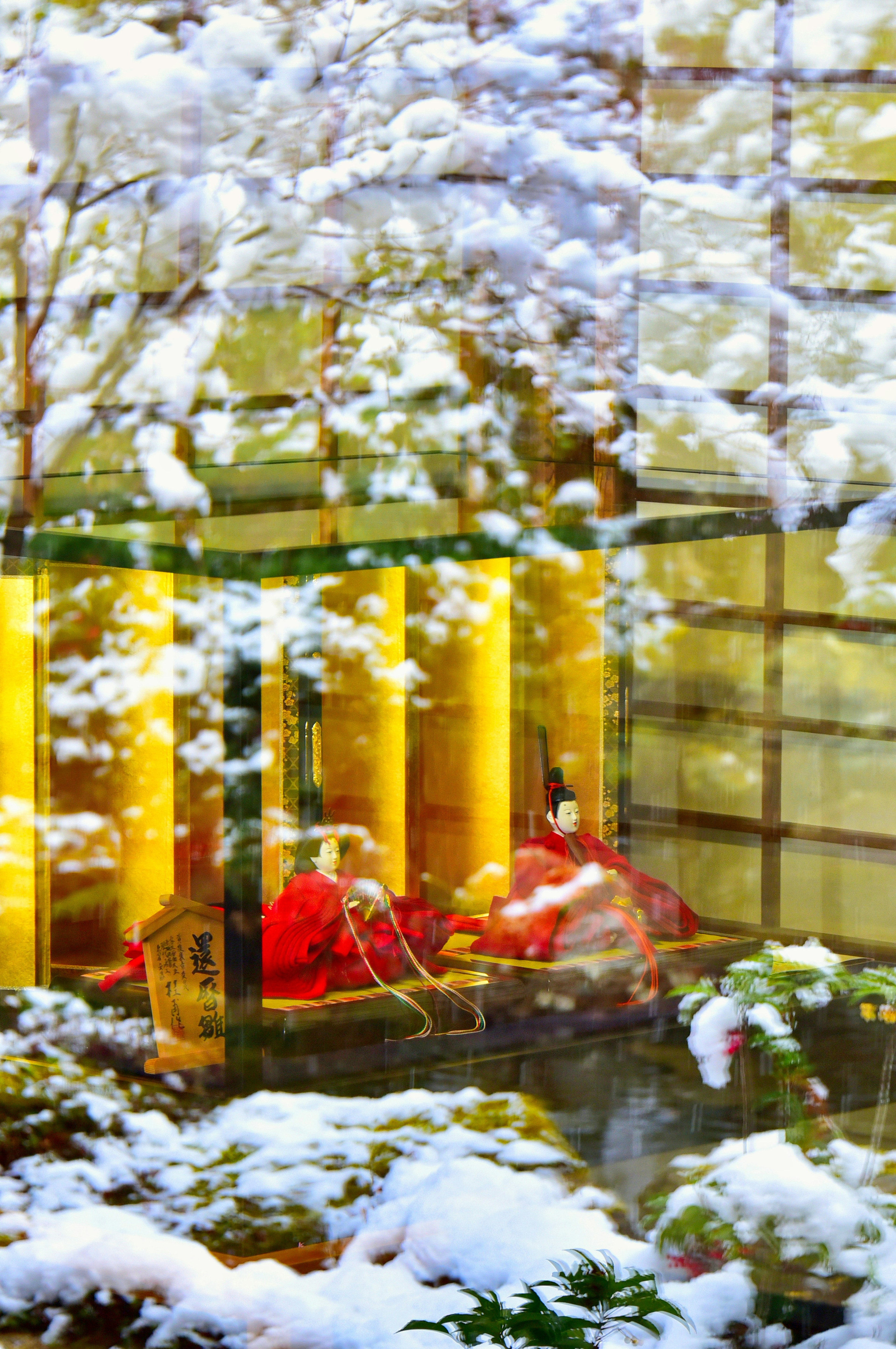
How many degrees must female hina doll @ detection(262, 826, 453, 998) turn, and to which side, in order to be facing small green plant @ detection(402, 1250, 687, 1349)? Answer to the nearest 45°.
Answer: approximately 45° to its right

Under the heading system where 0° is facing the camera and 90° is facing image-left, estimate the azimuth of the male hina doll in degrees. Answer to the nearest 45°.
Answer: approximately 315°

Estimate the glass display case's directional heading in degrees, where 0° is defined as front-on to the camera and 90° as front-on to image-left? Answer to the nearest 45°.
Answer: approximately 315°

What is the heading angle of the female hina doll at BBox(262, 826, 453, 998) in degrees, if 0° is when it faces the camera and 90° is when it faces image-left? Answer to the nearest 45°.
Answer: approximately 315°
